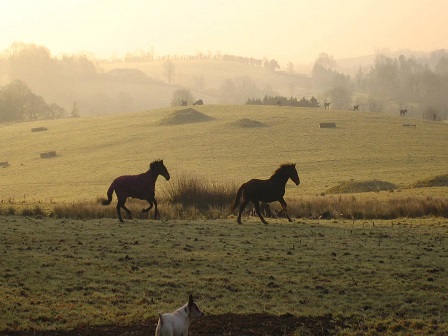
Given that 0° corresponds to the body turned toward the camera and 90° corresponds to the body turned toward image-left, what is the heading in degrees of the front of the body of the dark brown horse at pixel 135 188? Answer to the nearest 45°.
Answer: approximately 270°

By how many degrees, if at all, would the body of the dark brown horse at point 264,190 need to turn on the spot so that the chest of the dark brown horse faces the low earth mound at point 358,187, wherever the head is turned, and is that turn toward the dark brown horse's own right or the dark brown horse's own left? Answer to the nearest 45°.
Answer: approximately 90° to the dark brown horse's own left

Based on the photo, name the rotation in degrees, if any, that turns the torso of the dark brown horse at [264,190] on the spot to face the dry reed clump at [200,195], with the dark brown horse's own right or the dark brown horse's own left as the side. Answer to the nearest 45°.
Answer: approximately 135° to the dark brown horse's own left

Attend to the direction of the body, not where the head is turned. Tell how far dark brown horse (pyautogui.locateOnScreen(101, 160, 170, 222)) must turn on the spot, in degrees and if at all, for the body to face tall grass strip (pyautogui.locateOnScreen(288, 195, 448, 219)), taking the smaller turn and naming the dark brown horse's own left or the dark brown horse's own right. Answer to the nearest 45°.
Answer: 0° — it already faces it

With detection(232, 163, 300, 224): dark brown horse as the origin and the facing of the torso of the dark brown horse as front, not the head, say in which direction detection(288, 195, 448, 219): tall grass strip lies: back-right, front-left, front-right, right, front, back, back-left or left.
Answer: front-left

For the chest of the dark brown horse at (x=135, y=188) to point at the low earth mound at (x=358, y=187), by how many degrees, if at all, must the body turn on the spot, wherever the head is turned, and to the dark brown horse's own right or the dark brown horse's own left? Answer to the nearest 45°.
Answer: approximately 45° to the dark brown horse's own left

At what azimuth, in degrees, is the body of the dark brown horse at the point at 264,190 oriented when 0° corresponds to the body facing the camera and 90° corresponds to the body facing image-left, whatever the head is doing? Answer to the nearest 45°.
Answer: approximately 270°

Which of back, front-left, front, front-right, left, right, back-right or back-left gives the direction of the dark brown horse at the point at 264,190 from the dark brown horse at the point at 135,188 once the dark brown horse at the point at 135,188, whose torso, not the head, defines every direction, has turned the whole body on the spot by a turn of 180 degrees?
back

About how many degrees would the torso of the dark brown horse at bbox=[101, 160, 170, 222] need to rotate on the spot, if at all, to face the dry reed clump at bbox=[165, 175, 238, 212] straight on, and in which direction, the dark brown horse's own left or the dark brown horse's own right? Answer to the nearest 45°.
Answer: approximately 45° to the dark brown horse's own left
